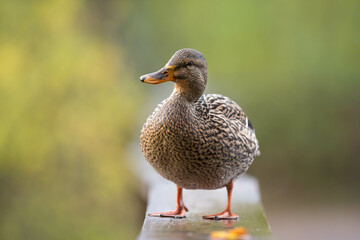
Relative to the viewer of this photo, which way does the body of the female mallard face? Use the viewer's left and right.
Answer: facing the viewer and to the left of the viewer
